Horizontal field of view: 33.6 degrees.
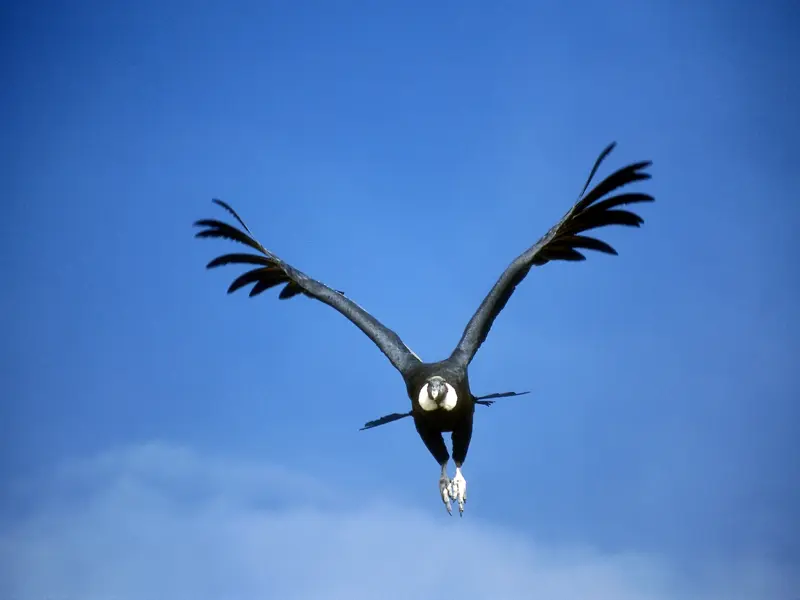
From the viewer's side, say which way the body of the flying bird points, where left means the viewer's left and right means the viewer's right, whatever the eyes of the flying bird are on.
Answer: facing the viewer
